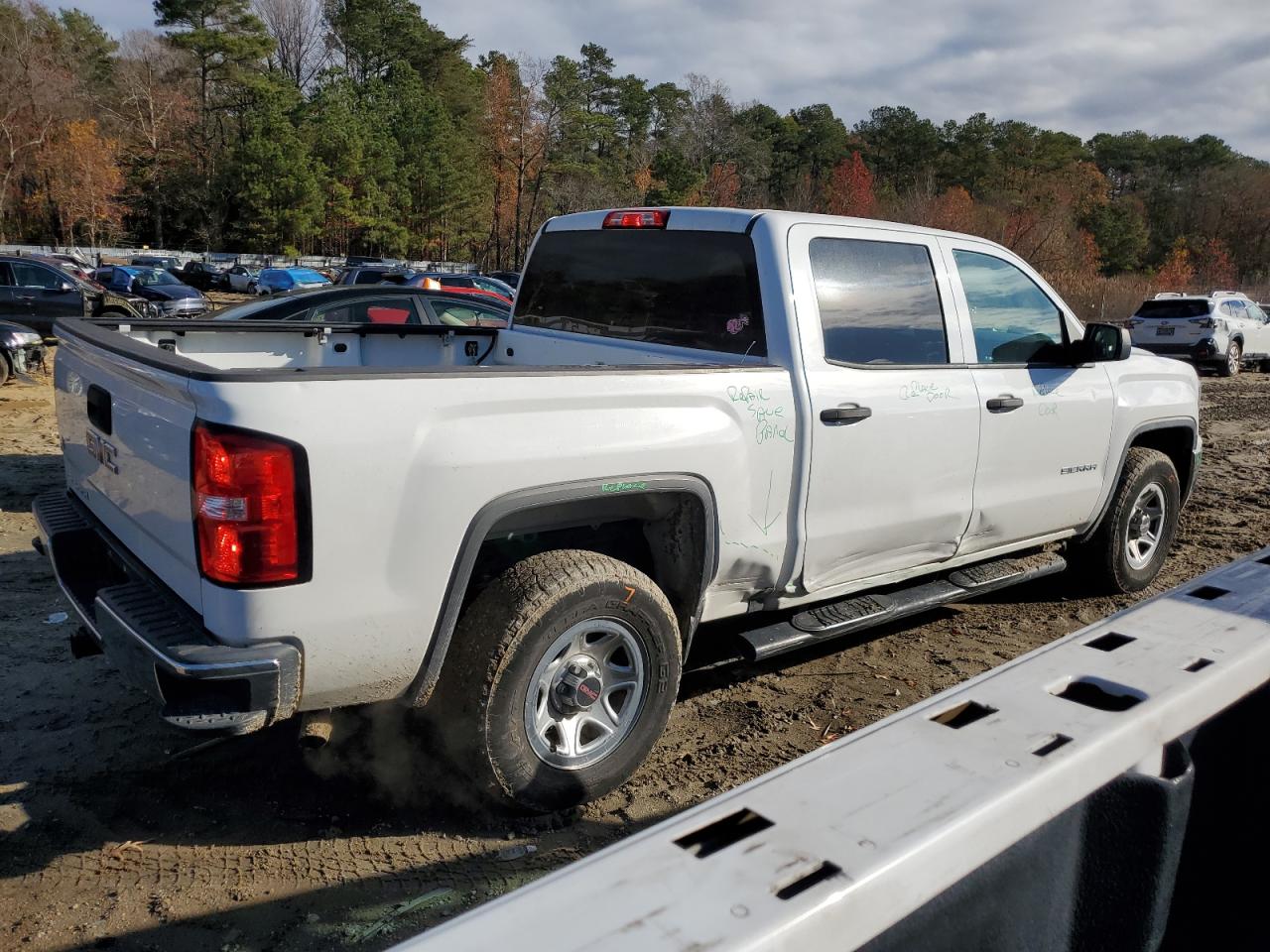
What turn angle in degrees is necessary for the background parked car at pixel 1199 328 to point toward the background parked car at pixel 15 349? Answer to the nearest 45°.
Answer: approximately 180°

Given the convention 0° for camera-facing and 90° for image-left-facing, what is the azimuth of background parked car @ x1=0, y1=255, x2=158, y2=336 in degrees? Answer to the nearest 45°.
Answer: approximately 270°

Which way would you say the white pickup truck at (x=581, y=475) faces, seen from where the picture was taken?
facing away from the viewer and to the right of the viewer

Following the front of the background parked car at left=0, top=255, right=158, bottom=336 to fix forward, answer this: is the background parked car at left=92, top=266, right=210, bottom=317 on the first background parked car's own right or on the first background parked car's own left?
on the first background parked car's own left

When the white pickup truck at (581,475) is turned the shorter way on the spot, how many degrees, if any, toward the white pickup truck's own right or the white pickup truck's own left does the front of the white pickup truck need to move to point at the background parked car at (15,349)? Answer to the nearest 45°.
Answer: approximately 90° to the white pickup truck's own left

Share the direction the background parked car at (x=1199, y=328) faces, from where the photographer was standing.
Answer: facing away from the viewer and to the right of the viewer

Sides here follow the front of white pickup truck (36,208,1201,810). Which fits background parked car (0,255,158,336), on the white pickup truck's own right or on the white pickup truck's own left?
on the white pickup truck's own left
